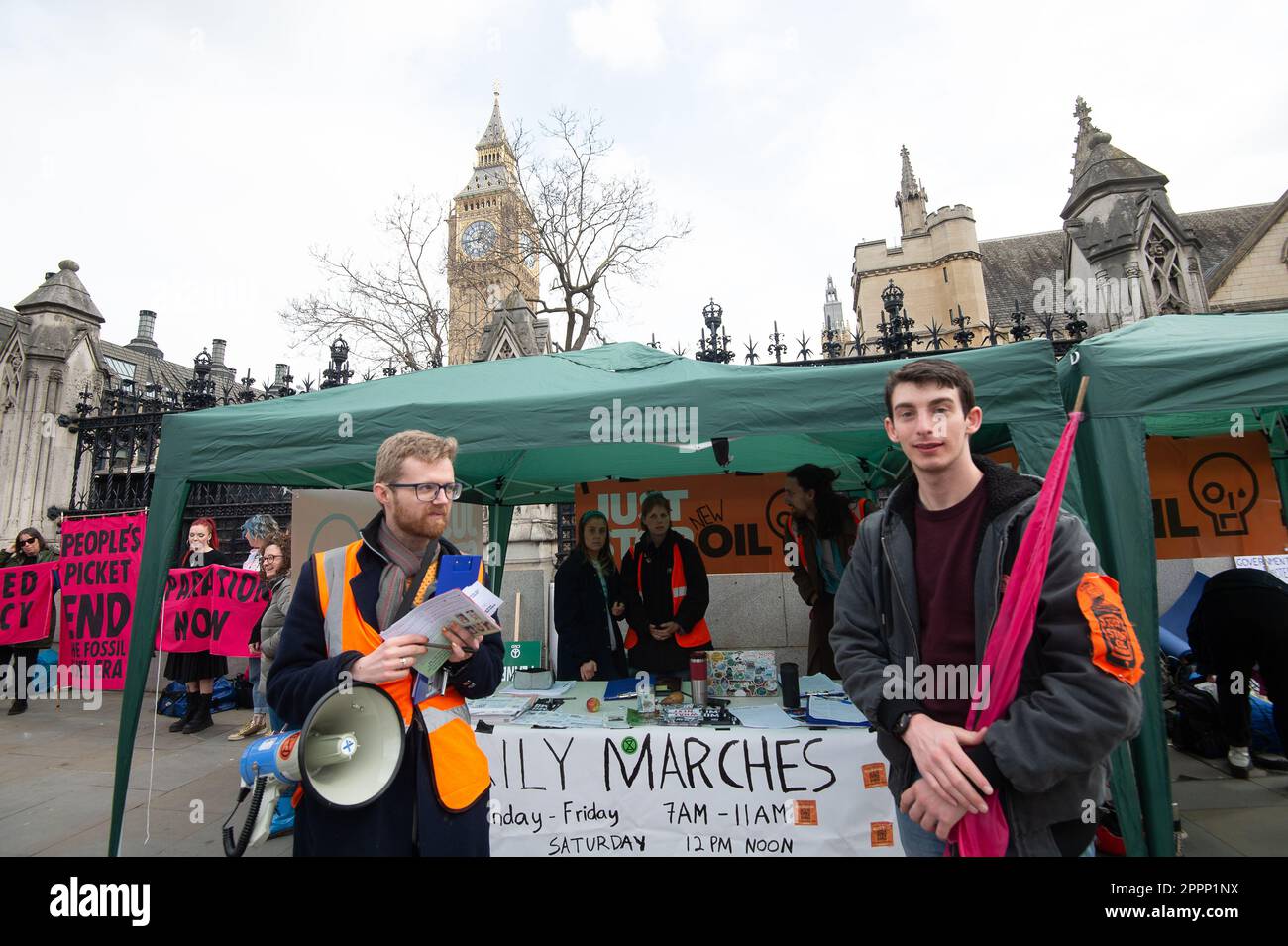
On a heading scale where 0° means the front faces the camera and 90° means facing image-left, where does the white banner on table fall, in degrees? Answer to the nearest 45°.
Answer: approximately 0°

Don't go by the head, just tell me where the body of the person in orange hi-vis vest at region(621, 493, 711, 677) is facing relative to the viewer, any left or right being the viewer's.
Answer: facing the viewer

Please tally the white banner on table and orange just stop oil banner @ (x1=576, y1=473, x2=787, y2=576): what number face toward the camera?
2

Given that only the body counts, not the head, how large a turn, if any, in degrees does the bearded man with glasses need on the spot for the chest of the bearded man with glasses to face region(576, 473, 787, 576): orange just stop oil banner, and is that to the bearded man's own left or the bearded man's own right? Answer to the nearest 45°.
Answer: approximately 90° to the bearded man's own left

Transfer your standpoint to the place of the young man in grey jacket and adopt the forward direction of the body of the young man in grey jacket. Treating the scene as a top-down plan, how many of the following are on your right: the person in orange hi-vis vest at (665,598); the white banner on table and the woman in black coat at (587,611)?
3

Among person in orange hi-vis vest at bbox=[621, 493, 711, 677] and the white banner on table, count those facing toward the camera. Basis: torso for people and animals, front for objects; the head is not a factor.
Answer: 2

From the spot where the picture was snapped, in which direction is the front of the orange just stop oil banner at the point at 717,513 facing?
facing the viewer

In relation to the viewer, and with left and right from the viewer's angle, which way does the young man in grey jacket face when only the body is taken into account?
facing the viewer and to the left of the viewer

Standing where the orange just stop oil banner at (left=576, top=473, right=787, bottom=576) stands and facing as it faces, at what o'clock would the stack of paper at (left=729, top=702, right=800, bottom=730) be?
The stack of paper is roughly at 12 o'clock from the orange just stop oil banner.

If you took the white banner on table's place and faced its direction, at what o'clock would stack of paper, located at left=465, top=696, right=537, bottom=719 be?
The stack of paper is roughly at 4 o'clock from the white banner on table.
